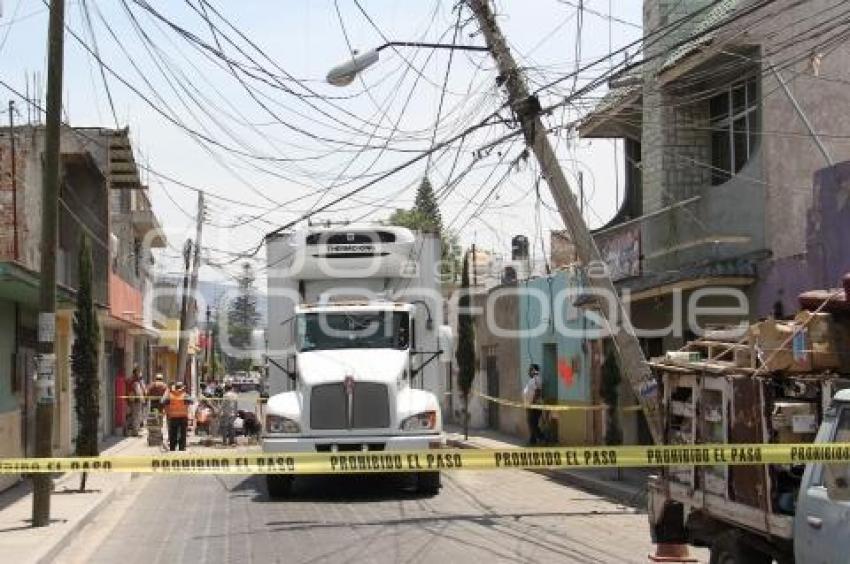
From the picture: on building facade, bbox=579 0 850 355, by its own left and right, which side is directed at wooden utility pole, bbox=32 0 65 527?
front

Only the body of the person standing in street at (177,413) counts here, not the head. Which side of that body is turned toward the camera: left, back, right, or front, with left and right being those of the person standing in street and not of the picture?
back

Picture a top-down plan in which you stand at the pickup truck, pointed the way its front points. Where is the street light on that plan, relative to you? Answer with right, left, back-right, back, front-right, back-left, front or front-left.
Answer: back

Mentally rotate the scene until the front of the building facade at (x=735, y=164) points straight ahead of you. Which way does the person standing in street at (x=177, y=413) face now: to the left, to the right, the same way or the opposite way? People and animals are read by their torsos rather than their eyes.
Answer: to the right

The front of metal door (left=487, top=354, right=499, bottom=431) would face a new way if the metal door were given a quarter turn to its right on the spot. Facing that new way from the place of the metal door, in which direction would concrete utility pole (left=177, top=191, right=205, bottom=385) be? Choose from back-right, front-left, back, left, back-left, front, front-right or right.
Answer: front

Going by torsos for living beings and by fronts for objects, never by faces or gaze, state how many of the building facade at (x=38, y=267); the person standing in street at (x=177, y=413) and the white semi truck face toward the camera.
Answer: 1

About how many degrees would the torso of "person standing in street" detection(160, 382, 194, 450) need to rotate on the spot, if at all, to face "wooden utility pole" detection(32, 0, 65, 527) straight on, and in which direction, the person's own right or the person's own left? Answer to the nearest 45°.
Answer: approximately 180°

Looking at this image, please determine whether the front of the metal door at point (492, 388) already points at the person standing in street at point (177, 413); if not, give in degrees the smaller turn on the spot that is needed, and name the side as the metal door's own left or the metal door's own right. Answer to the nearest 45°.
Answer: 0° — it already faces them

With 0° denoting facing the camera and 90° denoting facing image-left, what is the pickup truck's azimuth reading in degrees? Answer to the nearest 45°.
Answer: approximately 315°

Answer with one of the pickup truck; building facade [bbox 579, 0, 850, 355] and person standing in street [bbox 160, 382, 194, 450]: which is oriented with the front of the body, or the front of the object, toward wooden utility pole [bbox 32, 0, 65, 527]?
the building facade

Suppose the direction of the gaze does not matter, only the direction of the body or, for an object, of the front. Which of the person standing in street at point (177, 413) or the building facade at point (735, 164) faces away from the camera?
the person standing in street

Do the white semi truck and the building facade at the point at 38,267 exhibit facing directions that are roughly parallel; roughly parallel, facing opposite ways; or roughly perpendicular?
roughly perpendicular

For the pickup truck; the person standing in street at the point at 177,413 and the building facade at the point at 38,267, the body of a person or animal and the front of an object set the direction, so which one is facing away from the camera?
the person standing in street
